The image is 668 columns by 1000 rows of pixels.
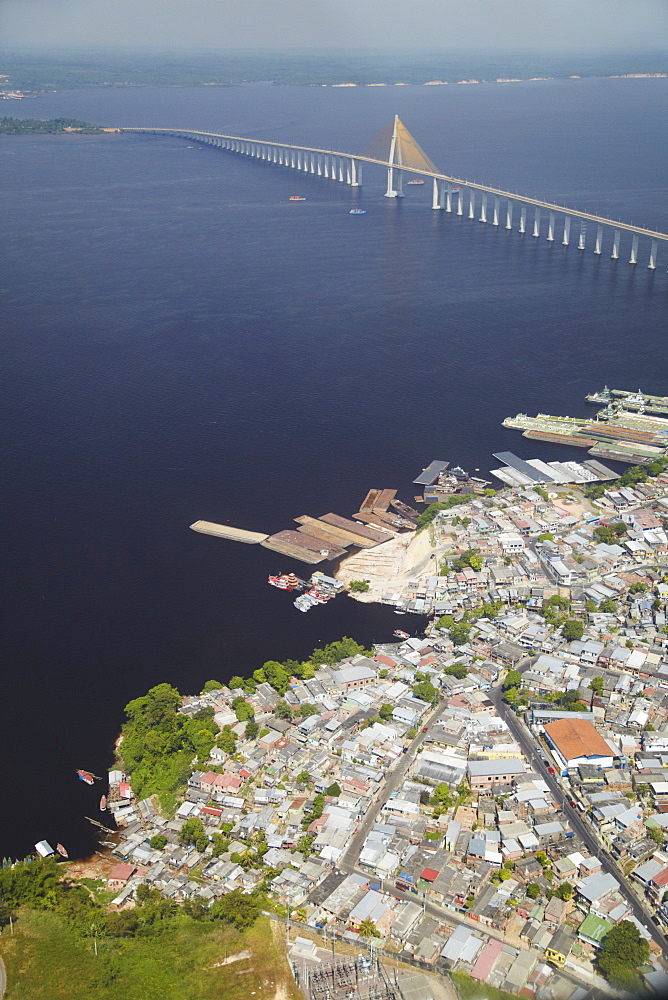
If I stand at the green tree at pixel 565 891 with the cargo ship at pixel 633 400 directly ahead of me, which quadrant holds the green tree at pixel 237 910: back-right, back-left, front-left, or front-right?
back-left

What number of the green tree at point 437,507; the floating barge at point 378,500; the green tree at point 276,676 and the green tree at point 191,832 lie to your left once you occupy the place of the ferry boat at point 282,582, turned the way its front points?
2
